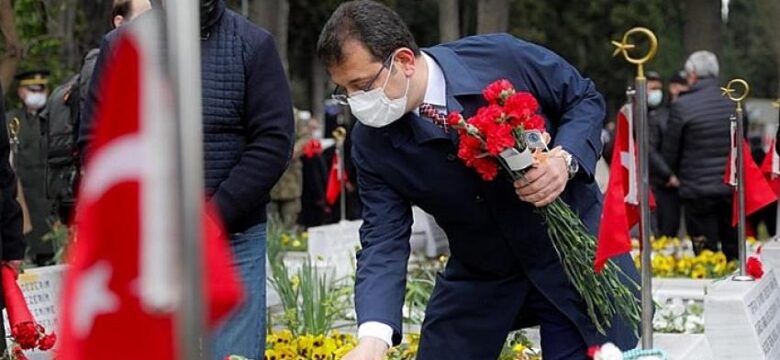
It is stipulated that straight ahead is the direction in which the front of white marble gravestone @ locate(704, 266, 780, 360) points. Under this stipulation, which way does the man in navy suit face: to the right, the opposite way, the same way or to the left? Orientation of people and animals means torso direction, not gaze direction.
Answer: to the right

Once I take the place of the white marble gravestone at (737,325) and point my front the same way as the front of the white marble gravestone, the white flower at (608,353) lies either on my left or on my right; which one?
on my right

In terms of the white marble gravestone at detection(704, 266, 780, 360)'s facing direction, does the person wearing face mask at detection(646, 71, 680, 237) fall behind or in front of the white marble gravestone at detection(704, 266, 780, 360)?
behind

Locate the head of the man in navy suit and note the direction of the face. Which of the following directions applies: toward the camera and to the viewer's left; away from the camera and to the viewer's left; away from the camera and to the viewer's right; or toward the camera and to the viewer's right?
toward the camera and to the viewer's left

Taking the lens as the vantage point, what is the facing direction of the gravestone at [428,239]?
facing the viewer and to the right of the viewer
